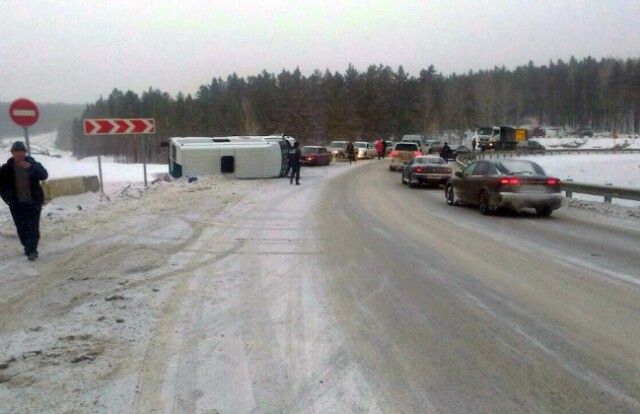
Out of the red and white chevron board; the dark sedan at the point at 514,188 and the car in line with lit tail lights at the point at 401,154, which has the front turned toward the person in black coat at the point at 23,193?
the red and white chevron board

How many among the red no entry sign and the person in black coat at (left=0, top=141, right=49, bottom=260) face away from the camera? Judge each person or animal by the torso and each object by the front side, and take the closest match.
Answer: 0

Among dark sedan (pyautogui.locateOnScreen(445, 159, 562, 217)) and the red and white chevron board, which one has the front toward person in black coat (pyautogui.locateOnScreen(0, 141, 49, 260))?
the red and white chevron board

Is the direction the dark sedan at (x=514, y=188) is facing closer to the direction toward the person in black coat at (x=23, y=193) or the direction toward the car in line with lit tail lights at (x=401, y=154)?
the car in line with lit tail lights

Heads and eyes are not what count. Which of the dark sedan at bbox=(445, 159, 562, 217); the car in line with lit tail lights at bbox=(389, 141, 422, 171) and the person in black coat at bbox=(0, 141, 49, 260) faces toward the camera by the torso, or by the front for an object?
the person in black coat

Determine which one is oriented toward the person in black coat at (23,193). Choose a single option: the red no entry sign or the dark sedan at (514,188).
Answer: the red no entry sign

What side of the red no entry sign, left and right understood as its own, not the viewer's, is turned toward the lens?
front

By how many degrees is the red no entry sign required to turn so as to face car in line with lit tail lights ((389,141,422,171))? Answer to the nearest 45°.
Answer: approximately 135° to its left

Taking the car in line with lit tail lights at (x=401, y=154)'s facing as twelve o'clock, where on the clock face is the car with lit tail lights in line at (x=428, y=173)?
the car with lit tail lights in line at (x=428, y=173) is roughly at 6 o'clock from the car in line with lit tail lights at (x=401, y=154).

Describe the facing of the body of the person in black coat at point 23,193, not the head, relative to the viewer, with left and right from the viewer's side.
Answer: facing the viewer

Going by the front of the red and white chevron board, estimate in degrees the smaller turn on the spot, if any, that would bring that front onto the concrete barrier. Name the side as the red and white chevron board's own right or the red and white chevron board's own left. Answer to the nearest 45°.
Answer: approximately 45° to the red and white chevron board's own right

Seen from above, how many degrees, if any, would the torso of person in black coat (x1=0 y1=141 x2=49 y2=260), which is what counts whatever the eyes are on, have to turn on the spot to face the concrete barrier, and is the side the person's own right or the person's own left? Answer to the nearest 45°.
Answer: approximately 180°

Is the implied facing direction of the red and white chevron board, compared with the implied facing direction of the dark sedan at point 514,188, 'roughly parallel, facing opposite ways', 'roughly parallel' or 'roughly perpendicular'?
roughly parallel, facing opposite ways

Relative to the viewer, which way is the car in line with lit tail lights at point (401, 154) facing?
away from the camera

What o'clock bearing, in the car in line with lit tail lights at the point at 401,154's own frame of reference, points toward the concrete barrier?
The concrete barrier is roughly at 7 o'clock from the car in line with lit tail lights.

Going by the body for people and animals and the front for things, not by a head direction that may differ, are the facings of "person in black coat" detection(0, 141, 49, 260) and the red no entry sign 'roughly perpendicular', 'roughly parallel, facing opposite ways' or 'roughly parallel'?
roughly parallel

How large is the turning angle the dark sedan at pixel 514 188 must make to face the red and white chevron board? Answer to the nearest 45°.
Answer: approximately 45° to its left
